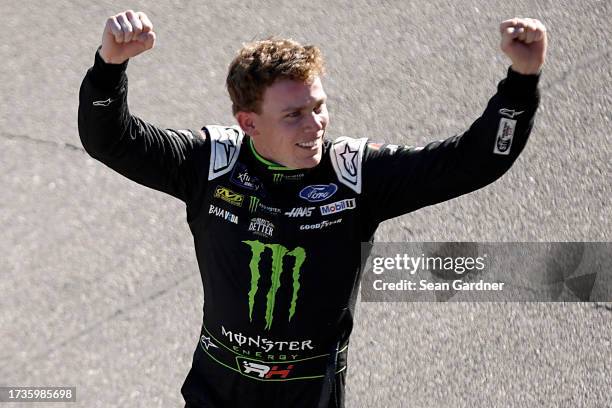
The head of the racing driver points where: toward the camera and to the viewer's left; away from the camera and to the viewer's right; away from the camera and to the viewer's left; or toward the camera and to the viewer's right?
toward the camera and to the viewer's right

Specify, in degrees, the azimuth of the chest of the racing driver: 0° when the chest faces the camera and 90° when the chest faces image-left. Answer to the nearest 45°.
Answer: approximately 0°
